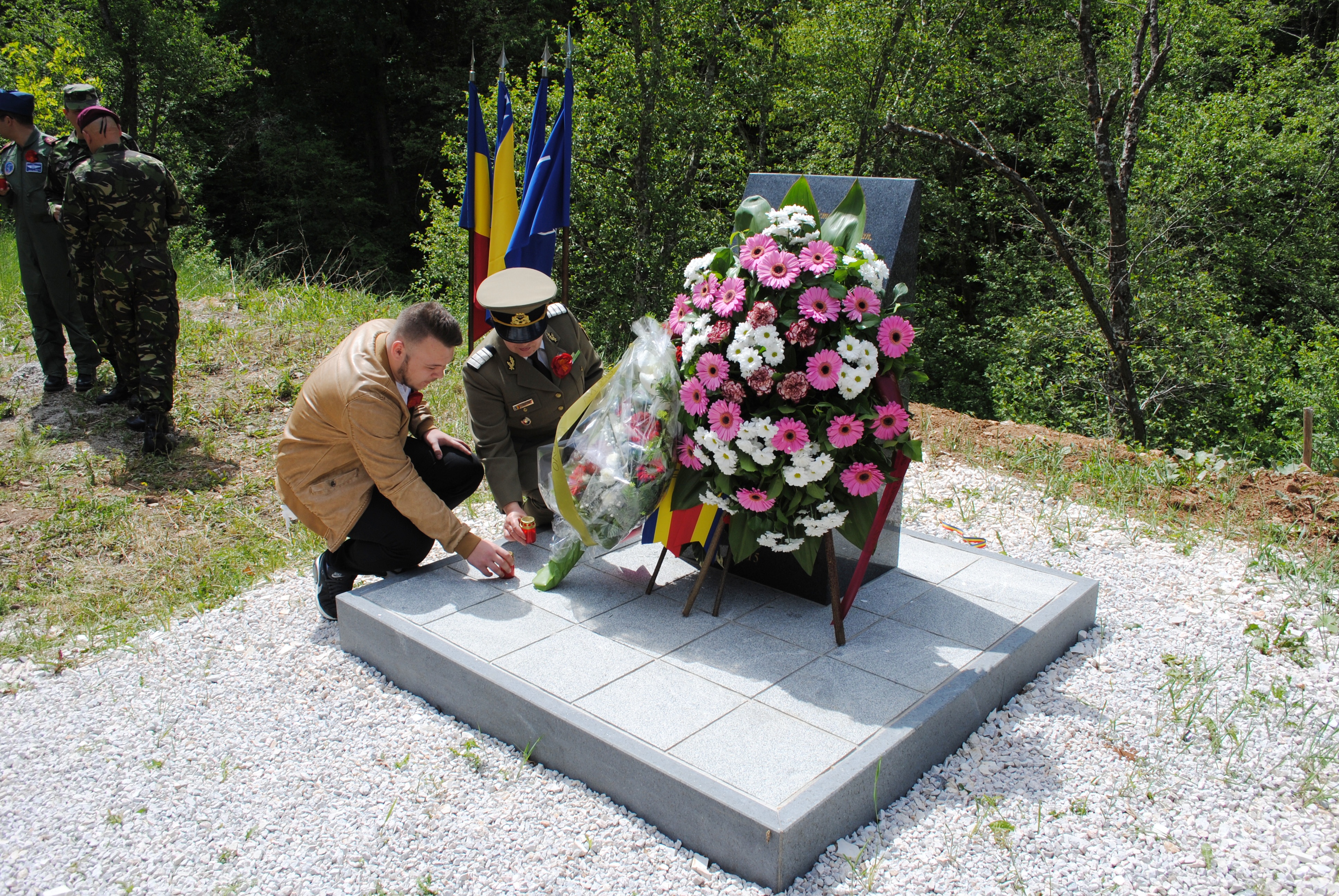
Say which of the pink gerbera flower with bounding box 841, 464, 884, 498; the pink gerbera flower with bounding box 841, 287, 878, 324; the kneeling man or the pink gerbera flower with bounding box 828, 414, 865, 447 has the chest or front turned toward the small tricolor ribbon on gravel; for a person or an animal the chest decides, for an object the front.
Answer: the kneeling man

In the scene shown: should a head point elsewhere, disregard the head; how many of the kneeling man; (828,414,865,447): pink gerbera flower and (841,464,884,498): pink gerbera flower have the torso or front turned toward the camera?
2

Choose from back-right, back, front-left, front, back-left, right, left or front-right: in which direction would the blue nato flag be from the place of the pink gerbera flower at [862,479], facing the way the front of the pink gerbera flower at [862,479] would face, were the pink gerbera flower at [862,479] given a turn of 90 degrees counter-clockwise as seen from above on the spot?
back-left

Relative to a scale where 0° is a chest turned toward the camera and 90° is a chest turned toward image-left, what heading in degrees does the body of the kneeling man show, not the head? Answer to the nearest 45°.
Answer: approximately 270°

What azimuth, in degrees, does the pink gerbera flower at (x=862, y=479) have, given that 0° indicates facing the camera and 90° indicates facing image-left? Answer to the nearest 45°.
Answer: approximately 0°

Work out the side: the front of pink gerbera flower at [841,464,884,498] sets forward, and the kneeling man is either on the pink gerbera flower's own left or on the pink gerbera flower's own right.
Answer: on the pink gerbera flower's own right

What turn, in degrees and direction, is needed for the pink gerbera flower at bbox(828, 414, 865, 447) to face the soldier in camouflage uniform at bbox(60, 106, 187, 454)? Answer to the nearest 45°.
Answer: approximately 135° to its right

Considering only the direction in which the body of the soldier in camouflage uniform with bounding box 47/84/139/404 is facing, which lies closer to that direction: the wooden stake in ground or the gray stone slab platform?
the gray stone slab platform

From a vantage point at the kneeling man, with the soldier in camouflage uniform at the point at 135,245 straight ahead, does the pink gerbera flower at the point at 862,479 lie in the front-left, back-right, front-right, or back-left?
back-right

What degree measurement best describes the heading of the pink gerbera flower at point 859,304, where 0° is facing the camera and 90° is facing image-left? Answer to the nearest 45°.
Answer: approximately 0°

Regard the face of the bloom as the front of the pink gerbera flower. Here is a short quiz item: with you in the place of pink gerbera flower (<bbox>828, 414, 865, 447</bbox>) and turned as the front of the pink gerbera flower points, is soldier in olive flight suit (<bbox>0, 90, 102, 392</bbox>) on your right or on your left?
on your right
